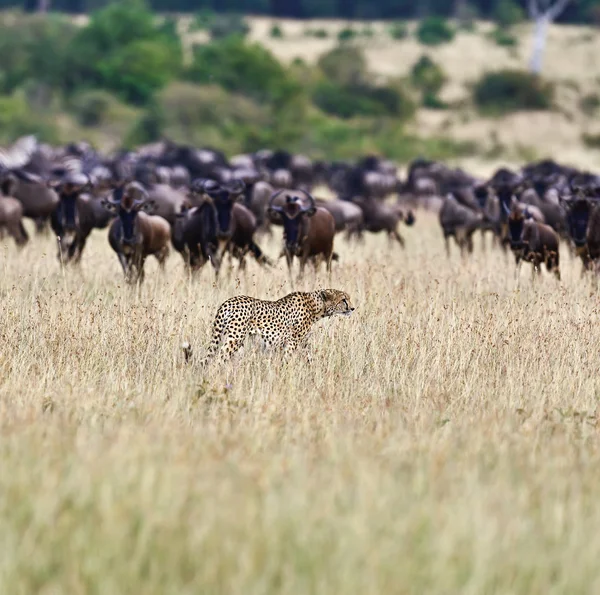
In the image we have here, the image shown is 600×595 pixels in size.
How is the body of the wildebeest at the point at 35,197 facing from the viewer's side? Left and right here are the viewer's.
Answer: facing to the left of the viewer

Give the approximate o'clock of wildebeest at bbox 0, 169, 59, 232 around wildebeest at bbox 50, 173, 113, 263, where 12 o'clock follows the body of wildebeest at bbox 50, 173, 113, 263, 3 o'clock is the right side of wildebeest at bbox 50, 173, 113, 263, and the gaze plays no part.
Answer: wildebeest at bbox 0, 169, 59, 232 is roughly at 4 o'clock from wildebeest at bbox 50, 173, 113, 263.

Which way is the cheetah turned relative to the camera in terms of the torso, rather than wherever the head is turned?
to the viewer's right

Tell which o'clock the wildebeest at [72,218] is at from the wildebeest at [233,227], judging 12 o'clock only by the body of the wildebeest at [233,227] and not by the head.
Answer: the wildebeest at [72,218] is roughly at 3 o'clock from the wildebeest at [233,227].

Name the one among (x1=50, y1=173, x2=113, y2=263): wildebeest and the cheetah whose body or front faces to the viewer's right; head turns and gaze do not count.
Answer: the cheetah

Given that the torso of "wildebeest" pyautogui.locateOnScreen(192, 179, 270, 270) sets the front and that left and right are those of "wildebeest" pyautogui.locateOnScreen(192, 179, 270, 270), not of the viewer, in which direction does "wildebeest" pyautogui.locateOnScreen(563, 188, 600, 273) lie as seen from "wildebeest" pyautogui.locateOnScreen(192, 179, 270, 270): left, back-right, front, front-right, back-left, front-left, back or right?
back-left
